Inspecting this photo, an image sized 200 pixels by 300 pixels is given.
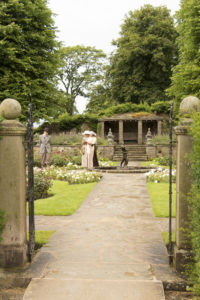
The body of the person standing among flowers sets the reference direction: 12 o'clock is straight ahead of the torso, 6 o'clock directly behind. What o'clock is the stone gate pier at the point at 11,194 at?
The stone gate pier is roughly at 12 o'clock from the person standing among flowers.

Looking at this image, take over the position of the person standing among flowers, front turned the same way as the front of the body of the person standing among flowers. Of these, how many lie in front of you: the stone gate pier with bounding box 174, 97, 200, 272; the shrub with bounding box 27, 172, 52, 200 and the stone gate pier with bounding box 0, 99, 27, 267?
3

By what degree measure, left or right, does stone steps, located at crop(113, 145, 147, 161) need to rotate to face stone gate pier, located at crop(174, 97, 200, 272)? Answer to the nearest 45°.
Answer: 0° — it already faces it

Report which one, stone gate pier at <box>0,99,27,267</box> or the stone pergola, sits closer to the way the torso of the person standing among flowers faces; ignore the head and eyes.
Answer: the stone gate pier

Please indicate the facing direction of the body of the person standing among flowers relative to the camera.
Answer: toward the camera

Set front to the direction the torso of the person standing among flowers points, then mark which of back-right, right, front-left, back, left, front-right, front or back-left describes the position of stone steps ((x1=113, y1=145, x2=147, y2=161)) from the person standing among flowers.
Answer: back-left

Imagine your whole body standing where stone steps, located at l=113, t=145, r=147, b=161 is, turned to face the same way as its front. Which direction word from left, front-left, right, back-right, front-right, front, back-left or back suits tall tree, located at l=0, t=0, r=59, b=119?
front-right

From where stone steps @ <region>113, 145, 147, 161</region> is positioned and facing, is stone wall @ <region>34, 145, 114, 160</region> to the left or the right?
on its right

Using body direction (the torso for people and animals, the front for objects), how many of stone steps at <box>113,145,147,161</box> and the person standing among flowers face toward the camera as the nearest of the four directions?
2

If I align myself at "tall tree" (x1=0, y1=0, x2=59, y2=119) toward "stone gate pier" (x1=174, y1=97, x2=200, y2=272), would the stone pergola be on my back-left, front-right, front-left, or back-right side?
back-left

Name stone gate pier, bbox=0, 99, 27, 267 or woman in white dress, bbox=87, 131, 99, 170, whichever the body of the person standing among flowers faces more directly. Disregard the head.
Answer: the stone gate pier

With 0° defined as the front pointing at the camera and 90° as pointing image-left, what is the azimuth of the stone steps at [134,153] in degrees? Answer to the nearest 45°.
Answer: approximately 0°
